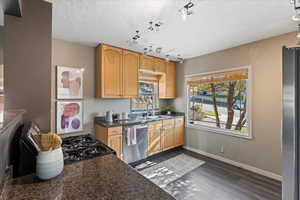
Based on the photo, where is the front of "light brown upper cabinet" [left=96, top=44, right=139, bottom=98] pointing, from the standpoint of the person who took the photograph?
facing the viewer and to the right of the viewer

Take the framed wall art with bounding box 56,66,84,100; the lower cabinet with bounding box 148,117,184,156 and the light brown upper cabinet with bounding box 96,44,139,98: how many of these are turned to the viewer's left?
0

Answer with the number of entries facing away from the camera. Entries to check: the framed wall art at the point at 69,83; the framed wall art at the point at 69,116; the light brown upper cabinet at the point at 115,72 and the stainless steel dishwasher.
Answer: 0

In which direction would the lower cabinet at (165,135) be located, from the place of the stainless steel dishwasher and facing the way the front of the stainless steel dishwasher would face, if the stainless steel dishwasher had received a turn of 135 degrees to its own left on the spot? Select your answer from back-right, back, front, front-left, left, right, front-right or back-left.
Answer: front-right

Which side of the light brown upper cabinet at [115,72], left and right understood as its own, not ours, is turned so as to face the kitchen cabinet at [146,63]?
left
